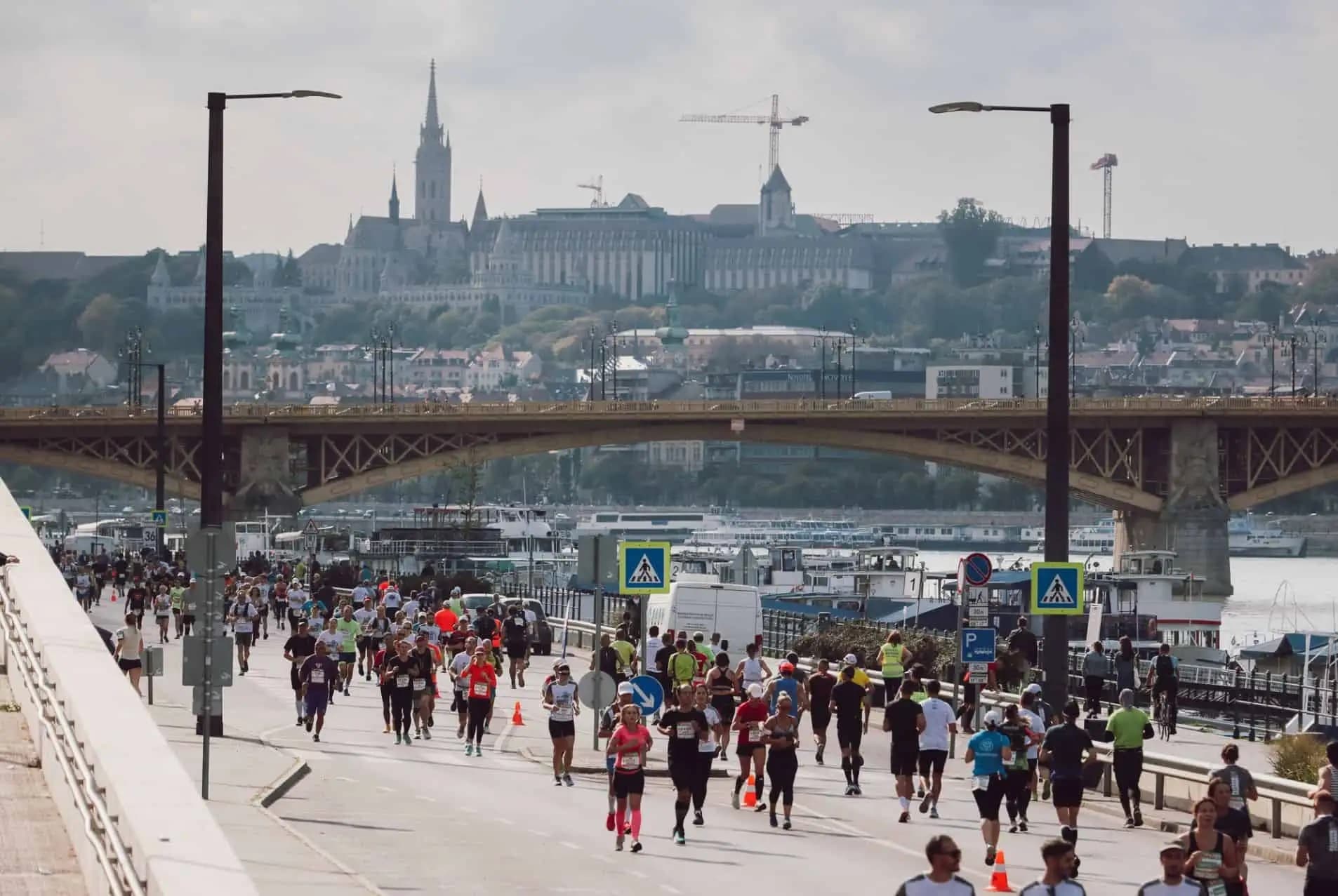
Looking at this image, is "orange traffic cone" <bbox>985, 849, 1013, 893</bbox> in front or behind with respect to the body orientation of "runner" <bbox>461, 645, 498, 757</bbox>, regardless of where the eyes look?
in front

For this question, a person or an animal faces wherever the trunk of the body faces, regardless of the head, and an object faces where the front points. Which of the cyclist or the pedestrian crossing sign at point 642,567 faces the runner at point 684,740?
the pedestrian crossing sign

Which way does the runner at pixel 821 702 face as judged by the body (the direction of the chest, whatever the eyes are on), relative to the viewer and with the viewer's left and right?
facing away from the viewer

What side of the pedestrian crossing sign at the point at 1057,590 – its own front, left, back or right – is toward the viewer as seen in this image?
front

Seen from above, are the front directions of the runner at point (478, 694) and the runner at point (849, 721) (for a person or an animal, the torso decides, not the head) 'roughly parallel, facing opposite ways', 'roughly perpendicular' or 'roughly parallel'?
roughly parallel, facing opposite ways

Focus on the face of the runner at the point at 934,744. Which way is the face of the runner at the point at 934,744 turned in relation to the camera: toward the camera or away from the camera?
away from the camera

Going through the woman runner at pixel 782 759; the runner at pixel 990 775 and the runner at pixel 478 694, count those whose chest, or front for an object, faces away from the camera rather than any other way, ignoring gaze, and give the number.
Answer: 1

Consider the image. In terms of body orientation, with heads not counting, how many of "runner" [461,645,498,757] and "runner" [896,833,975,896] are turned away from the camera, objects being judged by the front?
0

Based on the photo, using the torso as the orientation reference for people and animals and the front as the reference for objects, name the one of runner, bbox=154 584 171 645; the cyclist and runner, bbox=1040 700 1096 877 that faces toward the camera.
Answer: runner, bbox=154 584 171 645

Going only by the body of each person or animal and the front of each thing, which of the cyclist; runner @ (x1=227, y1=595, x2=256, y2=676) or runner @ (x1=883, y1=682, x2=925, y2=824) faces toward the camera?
runner @ (x1=227, y1=595, x2=256, y2=676)

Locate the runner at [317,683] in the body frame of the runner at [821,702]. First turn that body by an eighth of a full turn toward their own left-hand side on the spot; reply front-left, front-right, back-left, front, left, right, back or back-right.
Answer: front-left

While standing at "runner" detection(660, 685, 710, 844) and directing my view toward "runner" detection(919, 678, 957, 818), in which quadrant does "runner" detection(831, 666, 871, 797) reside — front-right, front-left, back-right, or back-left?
front-left
